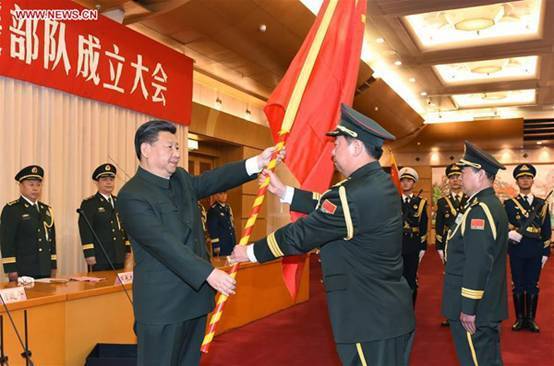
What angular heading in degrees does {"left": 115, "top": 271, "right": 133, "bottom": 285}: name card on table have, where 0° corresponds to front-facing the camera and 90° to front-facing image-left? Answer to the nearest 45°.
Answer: approximately 315°

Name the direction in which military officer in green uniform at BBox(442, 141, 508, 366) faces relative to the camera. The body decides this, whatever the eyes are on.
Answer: to the viewer's left

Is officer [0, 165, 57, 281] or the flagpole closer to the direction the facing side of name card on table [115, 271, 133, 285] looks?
the flagpole

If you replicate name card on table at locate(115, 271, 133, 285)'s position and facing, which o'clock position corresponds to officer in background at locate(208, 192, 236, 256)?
The officer in background is roughly at 8 o'clock from the name card on table.

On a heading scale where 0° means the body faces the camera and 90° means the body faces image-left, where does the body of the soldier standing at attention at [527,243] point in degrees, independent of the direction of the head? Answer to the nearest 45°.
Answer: approximately 0°

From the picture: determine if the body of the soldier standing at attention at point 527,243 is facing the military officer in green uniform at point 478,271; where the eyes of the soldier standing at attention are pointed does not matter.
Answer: yes

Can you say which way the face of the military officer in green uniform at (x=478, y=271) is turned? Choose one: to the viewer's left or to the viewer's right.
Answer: to the viewer's left
